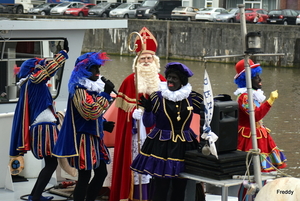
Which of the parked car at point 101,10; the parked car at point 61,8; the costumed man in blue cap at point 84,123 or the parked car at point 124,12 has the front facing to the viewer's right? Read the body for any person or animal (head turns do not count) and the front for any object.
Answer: the costumed man in blue cap

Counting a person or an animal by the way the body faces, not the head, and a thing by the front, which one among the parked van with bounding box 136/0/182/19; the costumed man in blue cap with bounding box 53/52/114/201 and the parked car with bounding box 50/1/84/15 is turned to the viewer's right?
the costumed man in blue cap

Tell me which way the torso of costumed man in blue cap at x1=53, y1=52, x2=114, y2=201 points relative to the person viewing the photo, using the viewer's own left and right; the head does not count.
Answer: facing to the right of the viewer

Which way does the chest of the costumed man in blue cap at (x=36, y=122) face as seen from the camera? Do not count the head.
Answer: to the viewer's right

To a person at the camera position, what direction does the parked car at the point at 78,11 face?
facing the viewer and to the left of the viewer

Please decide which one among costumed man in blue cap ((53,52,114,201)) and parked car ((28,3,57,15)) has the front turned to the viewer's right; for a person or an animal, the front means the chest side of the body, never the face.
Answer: the costumed man in blue cap

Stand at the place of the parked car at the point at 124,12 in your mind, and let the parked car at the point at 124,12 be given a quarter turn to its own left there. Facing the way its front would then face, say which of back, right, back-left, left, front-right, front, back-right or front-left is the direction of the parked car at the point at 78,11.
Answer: back

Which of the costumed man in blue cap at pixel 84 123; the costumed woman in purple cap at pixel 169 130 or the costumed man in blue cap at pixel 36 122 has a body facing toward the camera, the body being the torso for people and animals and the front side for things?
the costumed woman in purple cap at pixel 169 130

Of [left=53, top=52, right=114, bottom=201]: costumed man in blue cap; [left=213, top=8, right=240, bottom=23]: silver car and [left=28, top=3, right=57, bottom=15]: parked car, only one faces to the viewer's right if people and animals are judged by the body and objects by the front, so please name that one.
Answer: the costumed man in blue cap

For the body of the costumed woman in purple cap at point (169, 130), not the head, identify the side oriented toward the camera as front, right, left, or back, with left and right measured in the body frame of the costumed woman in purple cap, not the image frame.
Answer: front

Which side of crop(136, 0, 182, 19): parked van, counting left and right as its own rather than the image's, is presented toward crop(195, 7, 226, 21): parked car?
left

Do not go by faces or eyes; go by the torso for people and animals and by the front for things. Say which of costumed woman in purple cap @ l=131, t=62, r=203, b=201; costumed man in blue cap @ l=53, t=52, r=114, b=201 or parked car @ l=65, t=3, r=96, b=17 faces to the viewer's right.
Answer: costumed man in blue cap @ l=53, t=52, r=114, b=201

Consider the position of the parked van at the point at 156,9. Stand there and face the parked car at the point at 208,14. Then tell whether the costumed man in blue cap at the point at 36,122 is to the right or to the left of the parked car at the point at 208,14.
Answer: right

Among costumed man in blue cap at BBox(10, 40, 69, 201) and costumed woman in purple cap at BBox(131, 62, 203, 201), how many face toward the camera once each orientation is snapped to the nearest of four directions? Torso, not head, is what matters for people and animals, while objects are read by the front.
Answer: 1
